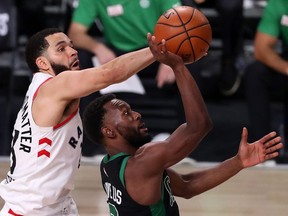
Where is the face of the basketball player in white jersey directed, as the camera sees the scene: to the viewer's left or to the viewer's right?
to the viewer's right

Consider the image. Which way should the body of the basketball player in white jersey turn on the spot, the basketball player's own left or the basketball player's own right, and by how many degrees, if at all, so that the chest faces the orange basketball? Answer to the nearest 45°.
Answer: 0° — they already face it

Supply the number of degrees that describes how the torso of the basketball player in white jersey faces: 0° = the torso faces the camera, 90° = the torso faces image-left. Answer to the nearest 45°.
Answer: approximately 270°

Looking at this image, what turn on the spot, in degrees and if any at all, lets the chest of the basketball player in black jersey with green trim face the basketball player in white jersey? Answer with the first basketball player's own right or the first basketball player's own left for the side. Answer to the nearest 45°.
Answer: approximately 180°

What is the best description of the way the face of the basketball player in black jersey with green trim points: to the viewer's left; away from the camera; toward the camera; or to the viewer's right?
to the viewer's right
